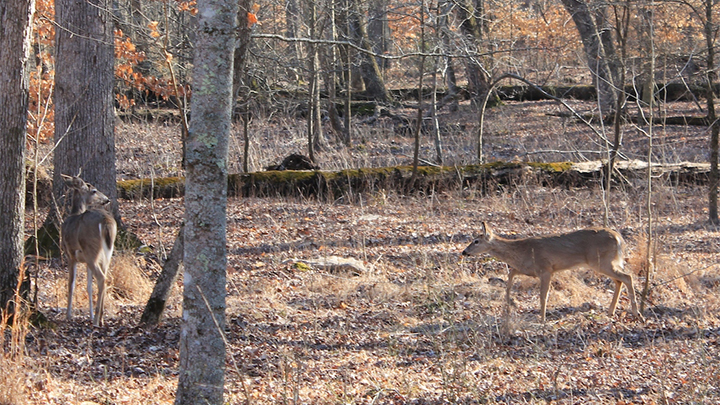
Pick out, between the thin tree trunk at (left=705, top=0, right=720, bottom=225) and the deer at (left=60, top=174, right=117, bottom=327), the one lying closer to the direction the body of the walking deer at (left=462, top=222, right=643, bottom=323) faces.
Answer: the deer

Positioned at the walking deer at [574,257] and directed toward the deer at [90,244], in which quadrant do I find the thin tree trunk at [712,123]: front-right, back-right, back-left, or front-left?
back-right

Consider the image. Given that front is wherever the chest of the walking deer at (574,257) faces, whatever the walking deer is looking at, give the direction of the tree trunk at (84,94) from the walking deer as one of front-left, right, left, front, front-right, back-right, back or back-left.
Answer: front

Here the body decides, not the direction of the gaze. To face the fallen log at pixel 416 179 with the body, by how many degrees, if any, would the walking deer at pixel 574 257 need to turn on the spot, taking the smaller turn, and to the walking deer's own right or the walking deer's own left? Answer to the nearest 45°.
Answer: approximately 45° to the walking deer's own right

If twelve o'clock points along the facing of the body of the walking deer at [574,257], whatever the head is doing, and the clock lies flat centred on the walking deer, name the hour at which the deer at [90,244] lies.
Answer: The deer is roughly at 11 o'clock from the walking deer.

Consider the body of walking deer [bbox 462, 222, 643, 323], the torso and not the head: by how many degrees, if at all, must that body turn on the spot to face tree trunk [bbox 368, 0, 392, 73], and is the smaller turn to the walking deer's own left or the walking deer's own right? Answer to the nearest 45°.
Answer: approximately 90° to the walking deer's own right

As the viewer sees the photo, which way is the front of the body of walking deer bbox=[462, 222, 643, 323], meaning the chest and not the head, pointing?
to the viewer's left

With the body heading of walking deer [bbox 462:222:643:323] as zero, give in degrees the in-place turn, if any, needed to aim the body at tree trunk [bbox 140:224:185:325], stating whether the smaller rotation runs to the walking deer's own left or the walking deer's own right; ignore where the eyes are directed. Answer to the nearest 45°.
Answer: approximately 45° to the walking deer's own left

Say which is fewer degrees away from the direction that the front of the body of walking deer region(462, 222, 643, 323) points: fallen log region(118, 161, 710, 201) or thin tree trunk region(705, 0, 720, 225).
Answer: the fallen log

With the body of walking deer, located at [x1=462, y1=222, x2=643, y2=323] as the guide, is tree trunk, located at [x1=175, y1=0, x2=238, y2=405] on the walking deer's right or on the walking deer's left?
on the walking deer's left

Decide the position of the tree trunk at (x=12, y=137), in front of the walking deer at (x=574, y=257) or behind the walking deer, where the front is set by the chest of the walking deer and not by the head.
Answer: in front
